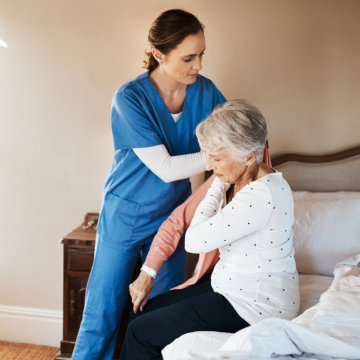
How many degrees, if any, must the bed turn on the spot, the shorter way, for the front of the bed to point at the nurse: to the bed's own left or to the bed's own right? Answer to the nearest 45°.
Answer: approximately 90° to the bed's own right

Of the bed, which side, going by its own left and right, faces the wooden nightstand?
right

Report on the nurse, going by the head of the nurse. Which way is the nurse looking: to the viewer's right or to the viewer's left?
to the viewer's right

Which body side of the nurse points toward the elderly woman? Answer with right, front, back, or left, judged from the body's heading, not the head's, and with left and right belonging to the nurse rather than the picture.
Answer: front

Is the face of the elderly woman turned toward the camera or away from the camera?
toward the camera

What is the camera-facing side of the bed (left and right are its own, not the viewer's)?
front

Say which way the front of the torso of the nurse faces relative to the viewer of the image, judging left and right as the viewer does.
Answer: facing the viewer and to the right of the viewer

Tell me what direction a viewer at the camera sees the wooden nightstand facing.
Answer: facing the viewer

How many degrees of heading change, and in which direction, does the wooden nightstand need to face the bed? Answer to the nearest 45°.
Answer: approximately 45° to its left

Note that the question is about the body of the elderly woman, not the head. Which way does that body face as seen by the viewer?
to the viewer's left
